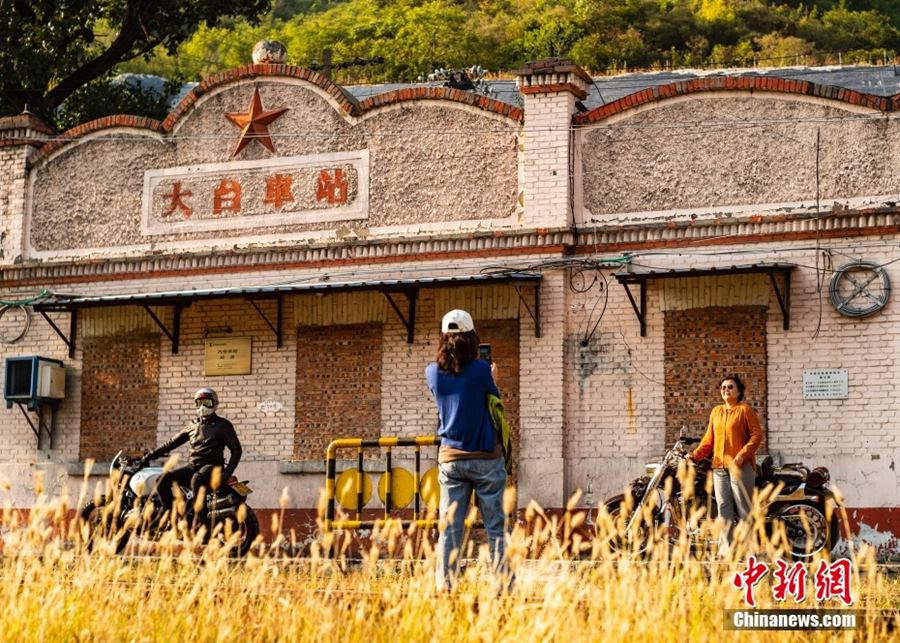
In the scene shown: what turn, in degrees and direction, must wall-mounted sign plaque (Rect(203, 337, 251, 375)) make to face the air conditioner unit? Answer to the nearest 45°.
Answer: approximately 90° to its right

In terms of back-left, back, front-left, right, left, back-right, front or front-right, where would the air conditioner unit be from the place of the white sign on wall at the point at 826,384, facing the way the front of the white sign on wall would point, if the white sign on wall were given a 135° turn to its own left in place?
back-left

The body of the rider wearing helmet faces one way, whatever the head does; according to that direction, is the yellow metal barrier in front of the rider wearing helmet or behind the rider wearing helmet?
behind

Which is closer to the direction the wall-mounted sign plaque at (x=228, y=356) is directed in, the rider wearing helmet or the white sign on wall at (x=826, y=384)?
the rider wearing helmet

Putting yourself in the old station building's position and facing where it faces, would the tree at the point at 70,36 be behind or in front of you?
behind

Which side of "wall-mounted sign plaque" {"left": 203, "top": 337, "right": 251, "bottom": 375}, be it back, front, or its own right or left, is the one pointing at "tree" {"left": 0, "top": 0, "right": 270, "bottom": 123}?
back

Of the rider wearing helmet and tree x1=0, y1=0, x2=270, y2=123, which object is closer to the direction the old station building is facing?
the rider wearing helmet

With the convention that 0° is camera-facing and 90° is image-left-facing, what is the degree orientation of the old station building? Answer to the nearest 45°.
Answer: approximately 0°

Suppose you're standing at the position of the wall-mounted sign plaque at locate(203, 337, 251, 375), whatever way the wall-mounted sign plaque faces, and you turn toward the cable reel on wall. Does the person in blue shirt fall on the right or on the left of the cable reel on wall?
right
